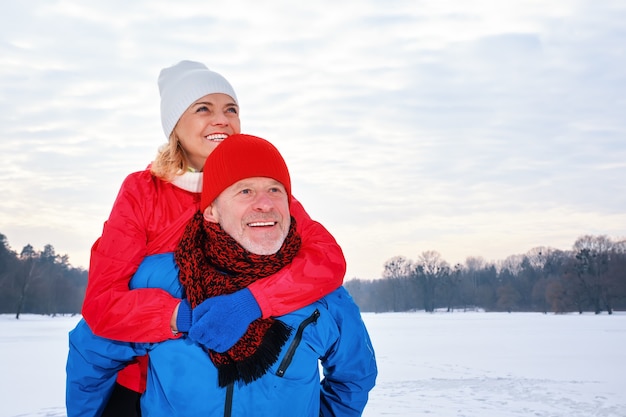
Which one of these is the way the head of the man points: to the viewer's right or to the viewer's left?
to the viewer's right

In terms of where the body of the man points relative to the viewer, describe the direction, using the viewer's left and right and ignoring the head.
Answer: facing the viewer

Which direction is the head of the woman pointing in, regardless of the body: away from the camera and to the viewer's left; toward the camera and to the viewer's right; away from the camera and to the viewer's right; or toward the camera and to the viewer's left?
toward the camera and to the viewer's right

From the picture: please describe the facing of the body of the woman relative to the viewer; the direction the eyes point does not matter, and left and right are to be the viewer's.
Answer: facing the viewer and to the right of the viewer
